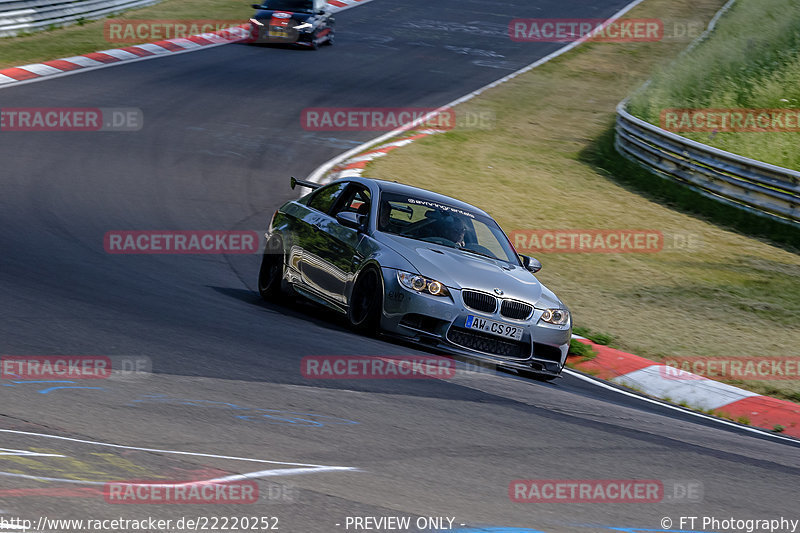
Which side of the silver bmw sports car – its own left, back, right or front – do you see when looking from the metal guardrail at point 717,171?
left

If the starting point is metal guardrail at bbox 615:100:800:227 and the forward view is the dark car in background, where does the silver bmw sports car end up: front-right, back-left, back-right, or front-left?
back-left

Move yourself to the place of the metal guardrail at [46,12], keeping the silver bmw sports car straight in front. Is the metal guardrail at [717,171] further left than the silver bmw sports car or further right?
left

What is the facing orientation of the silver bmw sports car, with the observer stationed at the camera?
facing the viewer and to the right of the viewer

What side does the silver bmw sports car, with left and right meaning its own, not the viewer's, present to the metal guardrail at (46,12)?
back

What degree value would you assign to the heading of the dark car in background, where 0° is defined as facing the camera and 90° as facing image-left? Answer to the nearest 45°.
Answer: approximately 45°

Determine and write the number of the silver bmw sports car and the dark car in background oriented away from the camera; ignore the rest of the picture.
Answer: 0

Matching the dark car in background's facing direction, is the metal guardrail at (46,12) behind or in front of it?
in front

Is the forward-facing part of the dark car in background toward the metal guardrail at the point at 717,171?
no
